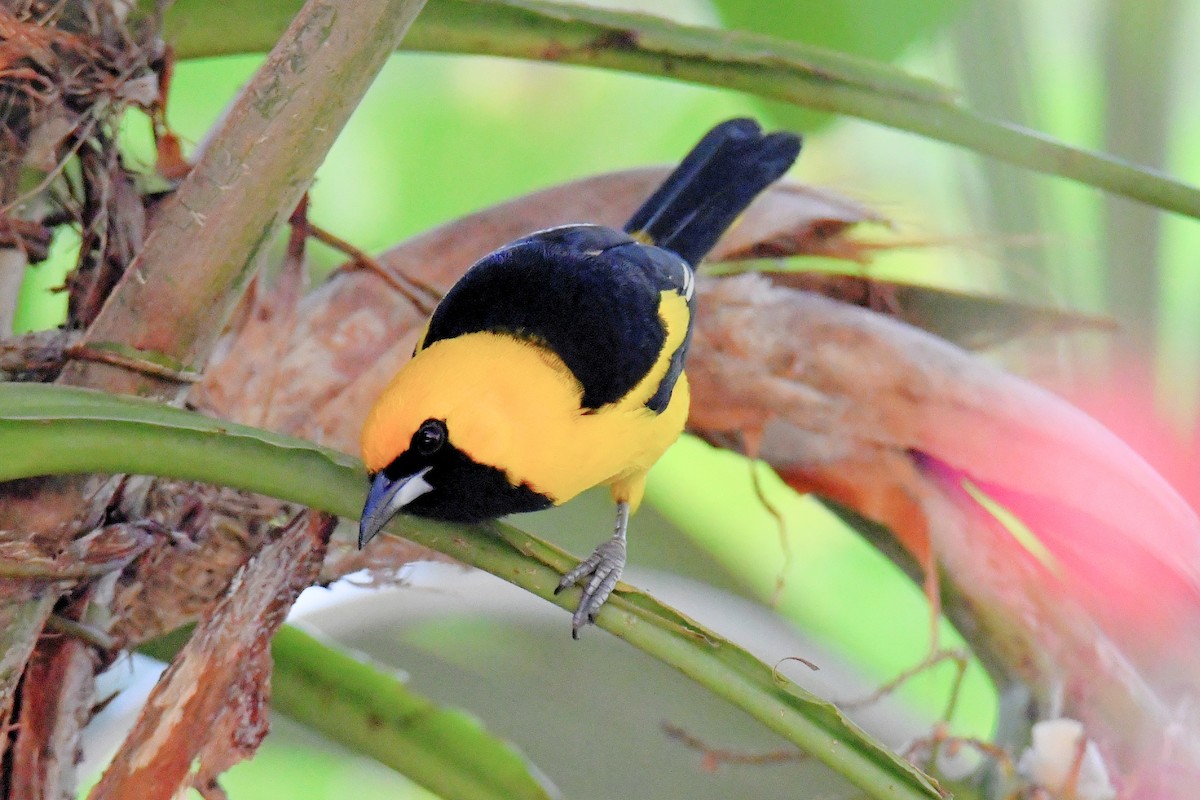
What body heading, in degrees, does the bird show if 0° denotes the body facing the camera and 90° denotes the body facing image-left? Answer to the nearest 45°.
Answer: approximately 45°
